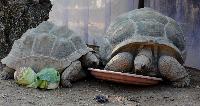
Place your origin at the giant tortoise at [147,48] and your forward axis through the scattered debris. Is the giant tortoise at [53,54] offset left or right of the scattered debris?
right

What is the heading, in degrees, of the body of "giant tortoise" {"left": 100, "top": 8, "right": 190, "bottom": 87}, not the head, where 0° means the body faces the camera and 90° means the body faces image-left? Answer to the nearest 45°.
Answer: approximately 0°

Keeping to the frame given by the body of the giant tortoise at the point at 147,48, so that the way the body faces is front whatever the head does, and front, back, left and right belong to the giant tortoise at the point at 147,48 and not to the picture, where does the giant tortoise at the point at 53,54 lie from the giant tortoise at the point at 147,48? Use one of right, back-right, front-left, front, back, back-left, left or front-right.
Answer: right

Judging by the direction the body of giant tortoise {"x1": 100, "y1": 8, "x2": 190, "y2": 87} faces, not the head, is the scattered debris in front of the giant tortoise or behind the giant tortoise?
in front
